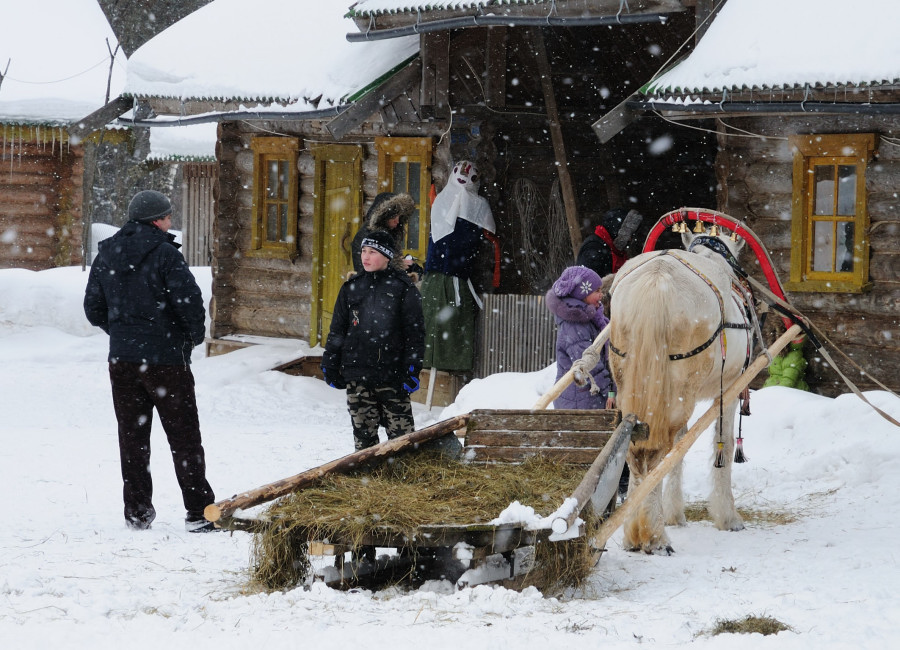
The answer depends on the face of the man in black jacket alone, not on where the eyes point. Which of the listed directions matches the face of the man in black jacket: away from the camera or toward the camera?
away from the camera

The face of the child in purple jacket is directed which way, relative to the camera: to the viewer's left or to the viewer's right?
to the viewer's right

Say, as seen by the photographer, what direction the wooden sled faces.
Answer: facing away from the viewer and to the right of the viewer

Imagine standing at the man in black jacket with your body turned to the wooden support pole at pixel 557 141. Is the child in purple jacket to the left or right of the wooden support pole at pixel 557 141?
right

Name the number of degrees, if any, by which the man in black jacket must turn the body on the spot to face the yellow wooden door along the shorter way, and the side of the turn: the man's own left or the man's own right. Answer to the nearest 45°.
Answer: approximately 45° to the man's own left

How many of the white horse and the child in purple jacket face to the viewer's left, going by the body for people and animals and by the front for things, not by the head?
0

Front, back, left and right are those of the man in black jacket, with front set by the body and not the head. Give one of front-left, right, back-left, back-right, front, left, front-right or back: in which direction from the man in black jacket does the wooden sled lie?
right

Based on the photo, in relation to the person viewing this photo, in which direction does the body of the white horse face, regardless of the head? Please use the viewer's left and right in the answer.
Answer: facing away from the viewer and to the right of the viewer

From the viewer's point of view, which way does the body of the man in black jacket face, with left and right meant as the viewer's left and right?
facing away from the viewer and to the right of the viewer

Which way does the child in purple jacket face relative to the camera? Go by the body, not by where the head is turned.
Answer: to the viewer's right

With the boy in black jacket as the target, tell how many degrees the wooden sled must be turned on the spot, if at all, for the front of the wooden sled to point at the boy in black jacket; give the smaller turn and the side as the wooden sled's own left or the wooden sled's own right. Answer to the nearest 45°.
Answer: approximately 45° to the wooden sled's own left

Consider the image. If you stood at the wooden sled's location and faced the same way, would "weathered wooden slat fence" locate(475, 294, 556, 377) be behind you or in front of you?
in front

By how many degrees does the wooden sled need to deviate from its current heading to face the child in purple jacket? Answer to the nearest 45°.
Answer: approximately 45° to its left

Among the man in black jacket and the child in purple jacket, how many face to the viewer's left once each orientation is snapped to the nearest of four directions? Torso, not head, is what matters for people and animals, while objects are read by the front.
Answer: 0
